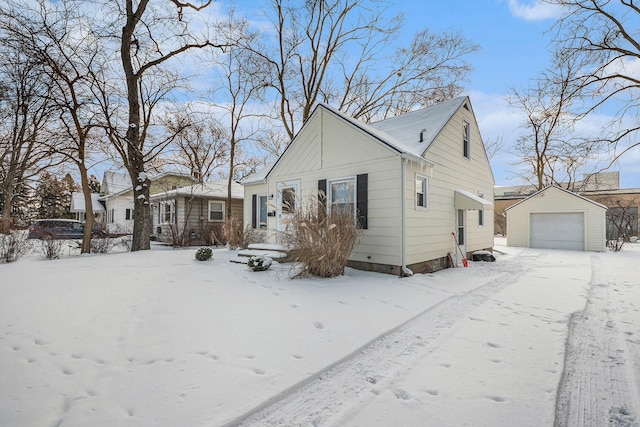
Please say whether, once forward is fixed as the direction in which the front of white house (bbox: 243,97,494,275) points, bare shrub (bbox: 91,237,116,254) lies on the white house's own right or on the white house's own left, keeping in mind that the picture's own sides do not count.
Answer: on the white house's own right

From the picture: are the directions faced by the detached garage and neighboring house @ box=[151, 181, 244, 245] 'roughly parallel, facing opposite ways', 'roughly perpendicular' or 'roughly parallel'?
roughly parallel

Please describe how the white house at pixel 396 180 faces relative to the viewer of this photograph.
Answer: facing the viewer and to the left of the viewer

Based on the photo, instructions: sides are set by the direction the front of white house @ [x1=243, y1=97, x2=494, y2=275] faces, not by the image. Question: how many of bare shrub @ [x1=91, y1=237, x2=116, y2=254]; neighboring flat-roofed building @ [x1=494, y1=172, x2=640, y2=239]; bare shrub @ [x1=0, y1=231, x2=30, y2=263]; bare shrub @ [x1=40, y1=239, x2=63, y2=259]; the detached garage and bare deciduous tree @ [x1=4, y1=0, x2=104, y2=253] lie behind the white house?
2

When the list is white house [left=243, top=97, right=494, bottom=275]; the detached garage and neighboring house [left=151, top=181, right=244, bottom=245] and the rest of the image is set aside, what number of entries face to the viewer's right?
0

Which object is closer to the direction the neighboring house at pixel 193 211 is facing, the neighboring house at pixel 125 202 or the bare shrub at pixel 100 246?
the bare shrub

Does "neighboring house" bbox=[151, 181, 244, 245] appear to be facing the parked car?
no

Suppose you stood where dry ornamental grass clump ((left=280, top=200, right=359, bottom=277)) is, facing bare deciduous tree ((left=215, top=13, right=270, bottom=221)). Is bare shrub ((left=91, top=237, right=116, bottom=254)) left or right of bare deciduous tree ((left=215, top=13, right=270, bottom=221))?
left

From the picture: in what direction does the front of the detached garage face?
toward the camera

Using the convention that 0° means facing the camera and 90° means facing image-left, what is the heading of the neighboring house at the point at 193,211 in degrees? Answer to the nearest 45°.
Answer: approximately 45°

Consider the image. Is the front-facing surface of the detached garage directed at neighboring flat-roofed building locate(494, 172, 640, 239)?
no

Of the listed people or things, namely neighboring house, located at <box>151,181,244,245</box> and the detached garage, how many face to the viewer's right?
0

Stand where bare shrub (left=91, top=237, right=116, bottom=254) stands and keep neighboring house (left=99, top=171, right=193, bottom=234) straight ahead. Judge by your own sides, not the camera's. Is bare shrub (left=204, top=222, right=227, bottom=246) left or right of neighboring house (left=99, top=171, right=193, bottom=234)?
right

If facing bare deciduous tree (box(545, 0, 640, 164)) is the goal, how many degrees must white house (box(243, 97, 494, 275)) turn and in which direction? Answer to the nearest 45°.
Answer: approximately 135° to its left

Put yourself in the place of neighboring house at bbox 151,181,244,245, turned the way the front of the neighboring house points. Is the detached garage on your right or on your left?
on your left

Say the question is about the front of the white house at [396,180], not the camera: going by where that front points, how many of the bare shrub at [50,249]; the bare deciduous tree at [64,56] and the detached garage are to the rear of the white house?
1

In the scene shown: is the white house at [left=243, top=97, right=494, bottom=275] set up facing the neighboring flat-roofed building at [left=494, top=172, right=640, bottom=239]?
no
